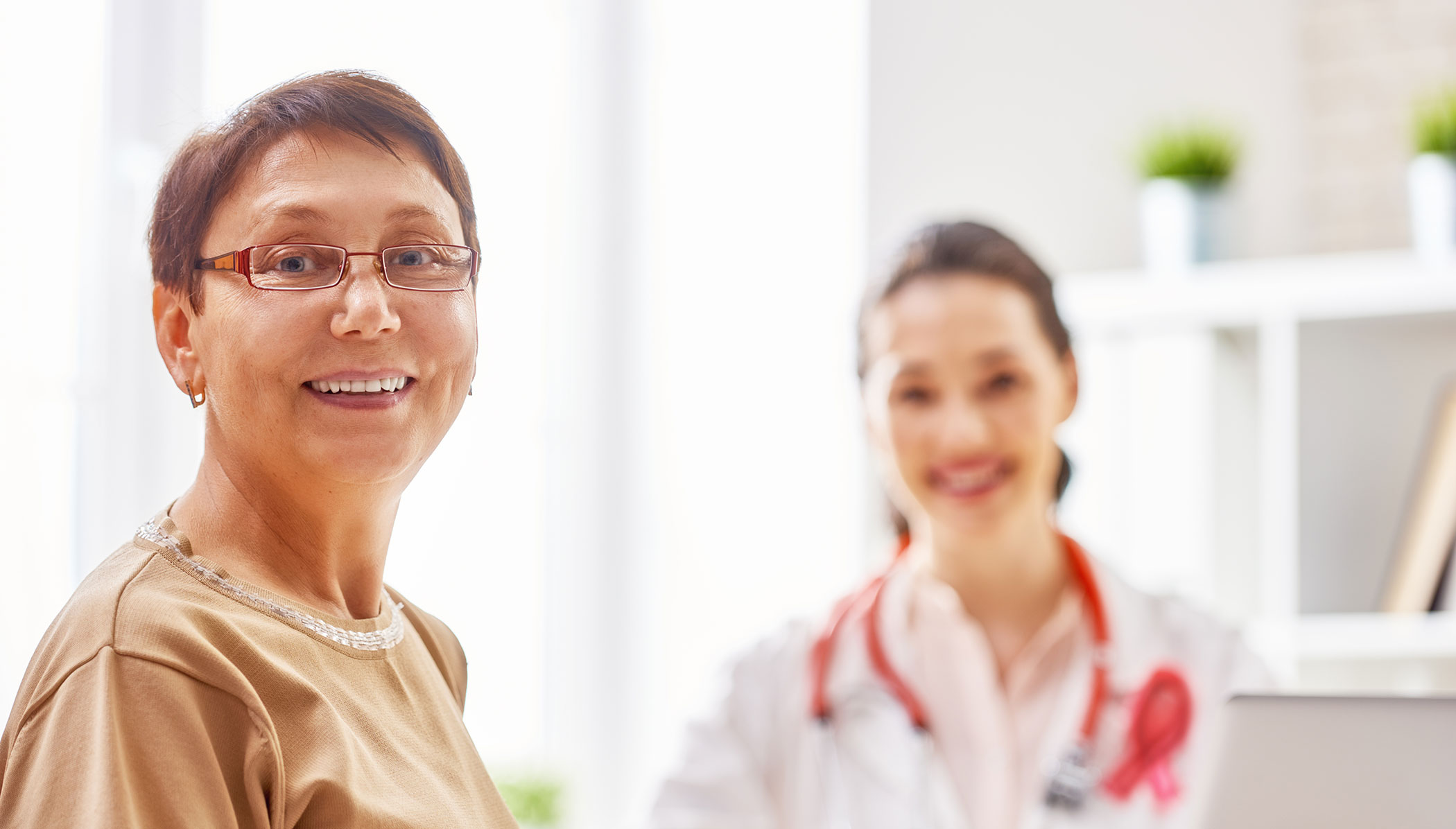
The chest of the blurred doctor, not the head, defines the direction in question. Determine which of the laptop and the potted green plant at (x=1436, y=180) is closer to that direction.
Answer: the laptop

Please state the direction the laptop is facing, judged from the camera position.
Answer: facing away from the viewer

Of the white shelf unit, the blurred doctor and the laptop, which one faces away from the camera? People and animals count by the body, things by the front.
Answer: the laptop

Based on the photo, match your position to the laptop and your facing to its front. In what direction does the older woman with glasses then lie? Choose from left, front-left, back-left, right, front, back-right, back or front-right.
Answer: back-left

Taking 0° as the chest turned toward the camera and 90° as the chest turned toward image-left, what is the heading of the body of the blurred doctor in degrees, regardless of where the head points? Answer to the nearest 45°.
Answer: approximately 0°

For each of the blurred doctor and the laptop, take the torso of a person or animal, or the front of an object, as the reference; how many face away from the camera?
1

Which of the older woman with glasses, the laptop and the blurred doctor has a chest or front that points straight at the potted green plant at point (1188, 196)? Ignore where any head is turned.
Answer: the laptop

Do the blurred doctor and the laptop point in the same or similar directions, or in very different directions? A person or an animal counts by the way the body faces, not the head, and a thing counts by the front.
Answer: very different directions

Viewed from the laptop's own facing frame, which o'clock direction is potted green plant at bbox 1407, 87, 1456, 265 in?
The potted green plant is roughly at 12 o'clock from the laptop.
